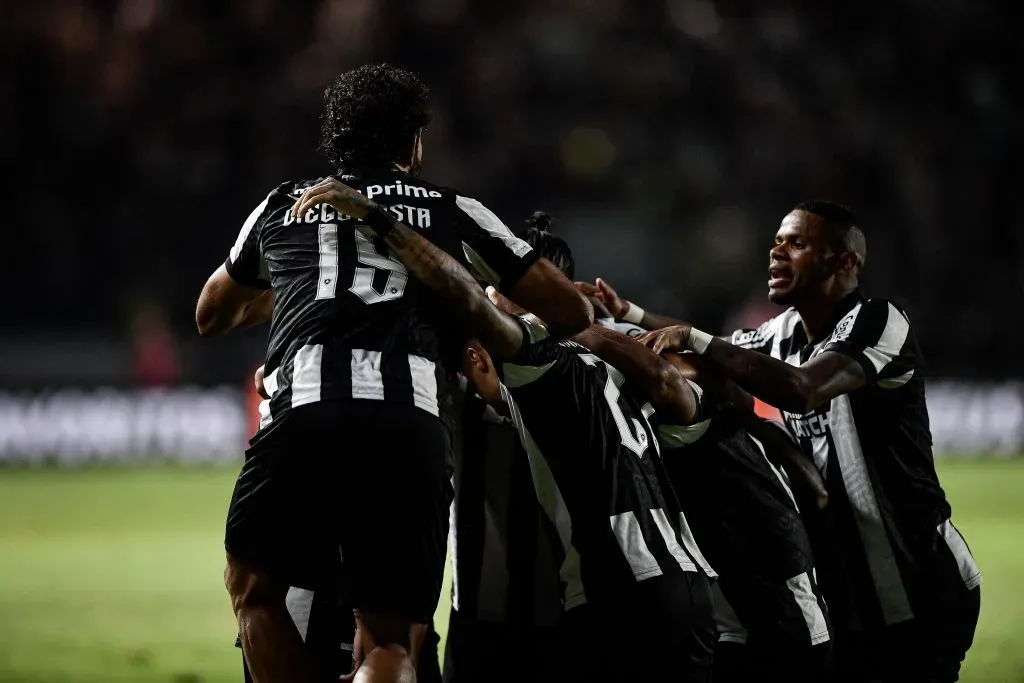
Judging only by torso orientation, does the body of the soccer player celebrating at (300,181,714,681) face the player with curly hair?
no

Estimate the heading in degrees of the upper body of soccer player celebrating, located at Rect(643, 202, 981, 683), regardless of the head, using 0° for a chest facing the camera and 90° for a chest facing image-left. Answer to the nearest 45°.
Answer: approximately 45°

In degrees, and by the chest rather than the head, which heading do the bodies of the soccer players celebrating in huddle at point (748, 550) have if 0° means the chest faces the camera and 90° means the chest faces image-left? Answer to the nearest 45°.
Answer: approximately 135°

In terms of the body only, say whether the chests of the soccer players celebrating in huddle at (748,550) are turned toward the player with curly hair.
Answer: no

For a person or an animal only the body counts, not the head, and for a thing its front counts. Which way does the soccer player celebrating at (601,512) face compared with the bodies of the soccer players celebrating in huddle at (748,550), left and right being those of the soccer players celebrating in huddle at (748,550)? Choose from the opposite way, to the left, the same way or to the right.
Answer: the same way

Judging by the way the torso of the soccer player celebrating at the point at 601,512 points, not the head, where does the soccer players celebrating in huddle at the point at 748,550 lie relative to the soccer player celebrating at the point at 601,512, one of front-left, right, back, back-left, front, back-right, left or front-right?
right

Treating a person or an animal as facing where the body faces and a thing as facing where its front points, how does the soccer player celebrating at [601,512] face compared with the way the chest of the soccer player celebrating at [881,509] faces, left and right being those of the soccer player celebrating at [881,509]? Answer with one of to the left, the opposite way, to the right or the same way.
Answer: to the right

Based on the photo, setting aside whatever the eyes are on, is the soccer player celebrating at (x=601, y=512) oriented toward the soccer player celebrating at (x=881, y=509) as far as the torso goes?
no

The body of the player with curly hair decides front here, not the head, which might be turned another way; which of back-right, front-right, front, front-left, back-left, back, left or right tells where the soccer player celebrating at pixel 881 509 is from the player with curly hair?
front-right

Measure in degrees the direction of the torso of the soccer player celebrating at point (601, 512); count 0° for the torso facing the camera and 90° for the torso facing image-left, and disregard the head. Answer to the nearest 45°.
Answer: approximately 135°

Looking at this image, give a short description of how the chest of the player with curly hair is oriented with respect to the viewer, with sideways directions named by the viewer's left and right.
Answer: facing away from the viewer

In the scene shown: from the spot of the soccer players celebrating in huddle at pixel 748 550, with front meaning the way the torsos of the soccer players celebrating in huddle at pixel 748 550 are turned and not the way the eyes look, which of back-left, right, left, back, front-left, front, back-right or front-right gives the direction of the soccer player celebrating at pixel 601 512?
left

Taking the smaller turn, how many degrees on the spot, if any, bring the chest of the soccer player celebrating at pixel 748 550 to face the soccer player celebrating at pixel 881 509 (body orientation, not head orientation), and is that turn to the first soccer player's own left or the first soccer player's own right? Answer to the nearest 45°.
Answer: approximately 90° to the first soccer player's own right

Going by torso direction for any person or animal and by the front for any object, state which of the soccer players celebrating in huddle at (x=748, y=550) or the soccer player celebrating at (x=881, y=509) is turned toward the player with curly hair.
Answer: the soccer player celebrating at (x=881, y=509)

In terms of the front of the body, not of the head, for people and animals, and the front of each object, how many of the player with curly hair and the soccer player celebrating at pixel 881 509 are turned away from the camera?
1

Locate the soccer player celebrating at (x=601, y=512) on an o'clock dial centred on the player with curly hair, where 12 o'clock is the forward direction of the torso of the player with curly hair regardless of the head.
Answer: The soccer player celebrating is roughly at 2 o'clock from the player with curly hair.
